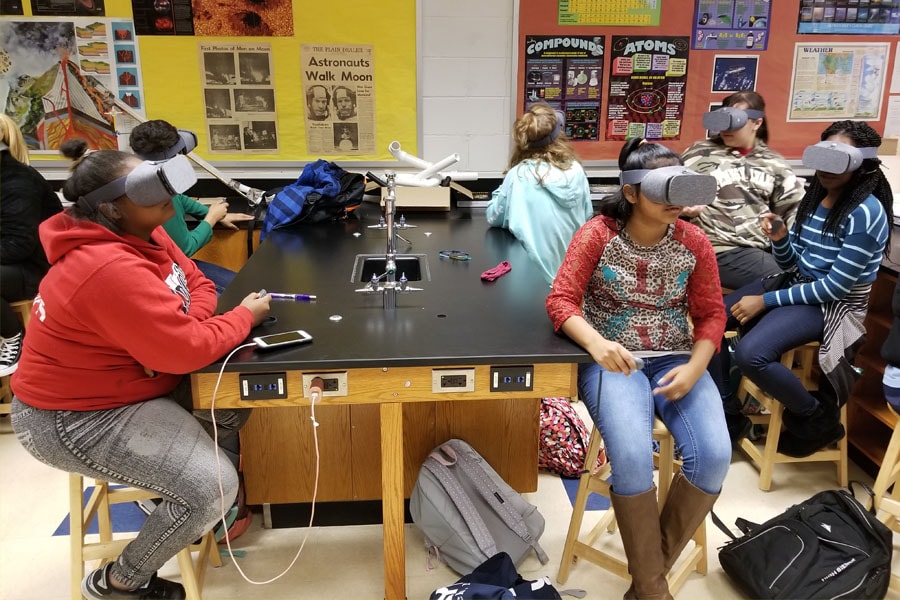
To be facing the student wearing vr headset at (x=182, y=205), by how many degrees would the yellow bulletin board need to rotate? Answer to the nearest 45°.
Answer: approximately 45° to its right

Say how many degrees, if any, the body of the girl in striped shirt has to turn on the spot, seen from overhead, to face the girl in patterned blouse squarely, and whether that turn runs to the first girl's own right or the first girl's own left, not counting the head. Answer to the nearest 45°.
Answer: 0° — they already face them

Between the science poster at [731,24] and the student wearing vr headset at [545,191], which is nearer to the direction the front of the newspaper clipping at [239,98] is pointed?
the student wearing vr headset

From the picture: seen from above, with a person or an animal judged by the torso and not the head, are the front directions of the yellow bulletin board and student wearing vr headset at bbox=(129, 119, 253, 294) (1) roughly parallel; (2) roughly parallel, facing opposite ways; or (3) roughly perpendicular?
roughly perpendicular

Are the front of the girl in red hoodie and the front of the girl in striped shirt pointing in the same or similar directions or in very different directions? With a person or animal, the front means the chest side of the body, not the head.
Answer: very different directions

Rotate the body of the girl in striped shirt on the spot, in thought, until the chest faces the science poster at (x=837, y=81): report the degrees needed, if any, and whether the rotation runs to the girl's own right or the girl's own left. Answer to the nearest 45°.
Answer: approximately 135° to the girl's own right

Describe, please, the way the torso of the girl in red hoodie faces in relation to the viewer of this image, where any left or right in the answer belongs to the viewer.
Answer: facing to the right of the viewer
